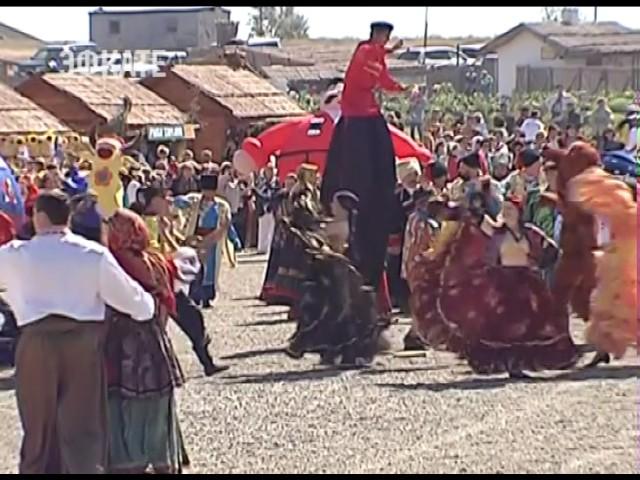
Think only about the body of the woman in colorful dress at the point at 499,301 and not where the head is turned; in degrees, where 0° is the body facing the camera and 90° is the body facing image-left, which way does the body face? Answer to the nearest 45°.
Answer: approximately 0°

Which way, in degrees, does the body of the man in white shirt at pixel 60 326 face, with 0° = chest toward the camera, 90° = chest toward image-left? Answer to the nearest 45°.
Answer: approximately 180°

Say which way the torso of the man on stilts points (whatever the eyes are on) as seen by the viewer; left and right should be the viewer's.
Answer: facing to the right of the viewer

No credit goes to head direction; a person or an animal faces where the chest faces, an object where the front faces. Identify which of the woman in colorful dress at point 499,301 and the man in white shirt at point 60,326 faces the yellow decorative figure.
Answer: the man in white shirt

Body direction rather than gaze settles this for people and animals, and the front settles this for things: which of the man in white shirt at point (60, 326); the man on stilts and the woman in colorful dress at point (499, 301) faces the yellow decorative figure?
the man in white shirt

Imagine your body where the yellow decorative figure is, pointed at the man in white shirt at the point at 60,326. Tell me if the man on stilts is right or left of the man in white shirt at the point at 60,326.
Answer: left
